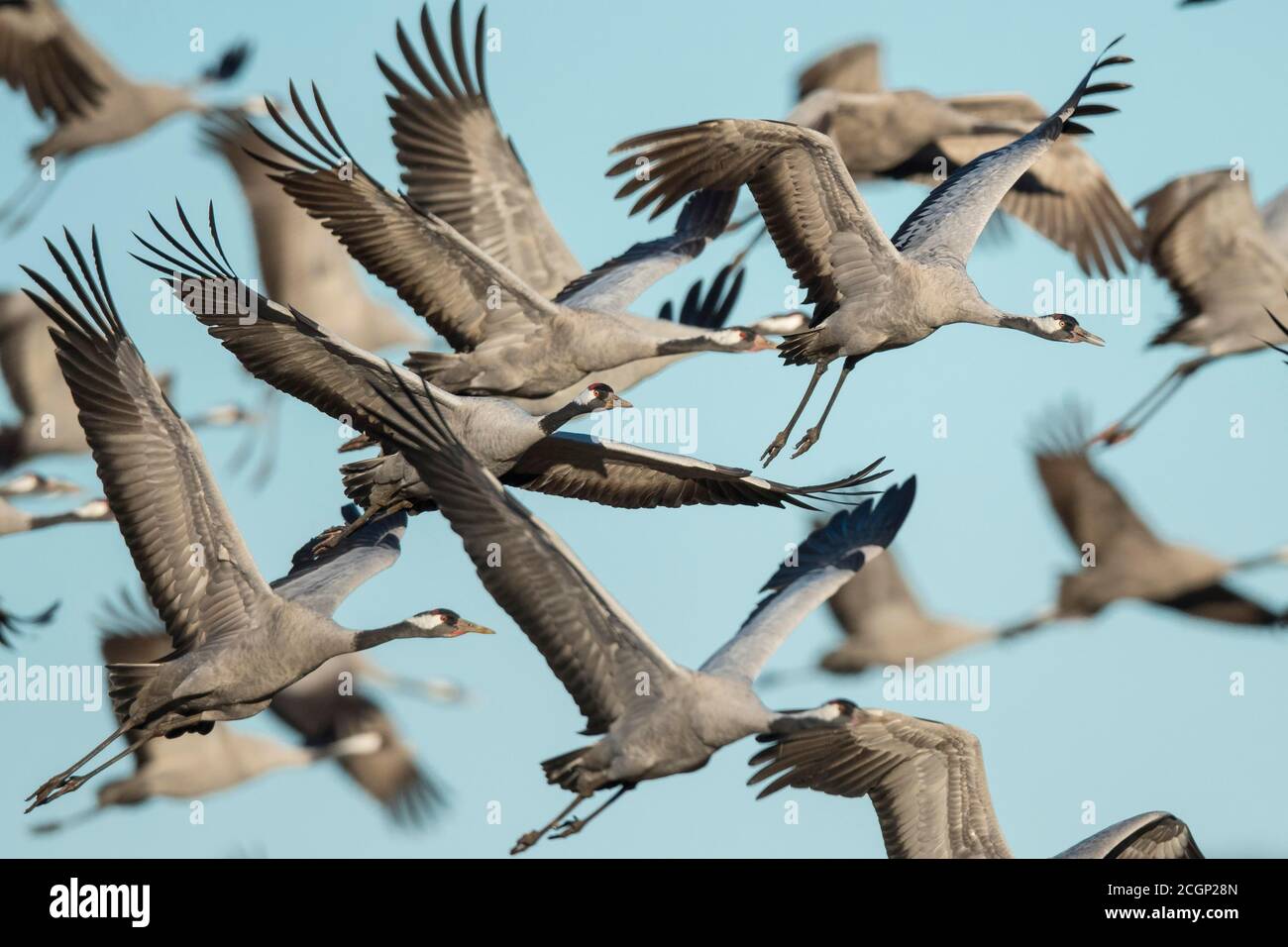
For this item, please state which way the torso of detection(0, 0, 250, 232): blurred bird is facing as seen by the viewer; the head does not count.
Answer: to the viewer's right

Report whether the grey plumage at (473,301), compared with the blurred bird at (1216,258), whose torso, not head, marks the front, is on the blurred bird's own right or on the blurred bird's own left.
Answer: on the blurred bird's own right

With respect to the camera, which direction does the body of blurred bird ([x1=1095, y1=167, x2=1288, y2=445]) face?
to the viewer's right

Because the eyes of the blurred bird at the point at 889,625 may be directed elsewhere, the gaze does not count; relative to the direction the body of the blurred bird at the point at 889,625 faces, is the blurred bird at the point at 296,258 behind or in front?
behind

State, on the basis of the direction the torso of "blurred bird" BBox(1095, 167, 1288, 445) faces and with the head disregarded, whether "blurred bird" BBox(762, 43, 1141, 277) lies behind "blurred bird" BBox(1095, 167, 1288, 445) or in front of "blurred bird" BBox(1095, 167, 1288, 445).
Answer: behind

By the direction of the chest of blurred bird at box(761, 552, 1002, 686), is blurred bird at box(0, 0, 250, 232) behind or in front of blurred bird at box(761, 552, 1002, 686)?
behind

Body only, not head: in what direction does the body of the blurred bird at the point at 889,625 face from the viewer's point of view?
to the viewer's right

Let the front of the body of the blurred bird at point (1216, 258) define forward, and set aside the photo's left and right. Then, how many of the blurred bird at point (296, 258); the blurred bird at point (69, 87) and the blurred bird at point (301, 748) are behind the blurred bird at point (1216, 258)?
3

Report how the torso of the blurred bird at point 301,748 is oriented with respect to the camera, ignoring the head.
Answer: to the viewer's right
